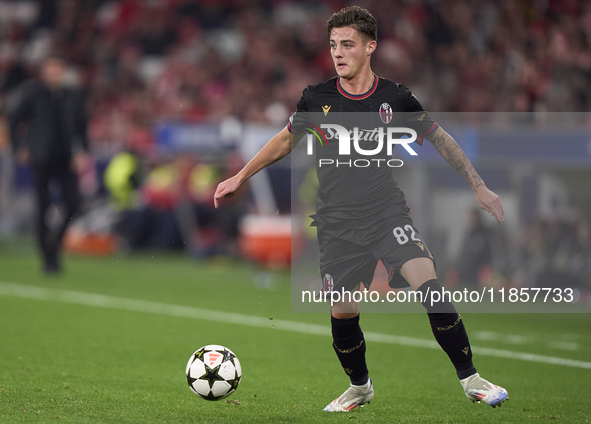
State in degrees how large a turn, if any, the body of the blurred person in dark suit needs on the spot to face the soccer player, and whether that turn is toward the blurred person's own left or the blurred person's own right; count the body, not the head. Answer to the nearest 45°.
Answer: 0° — they already face them

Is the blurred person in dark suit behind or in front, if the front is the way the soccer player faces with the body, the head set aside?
behind

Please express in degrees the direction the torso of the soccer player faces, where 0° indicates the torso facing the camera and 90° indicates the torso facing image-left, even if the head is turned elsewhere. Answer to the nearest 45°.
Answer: approximately 0°

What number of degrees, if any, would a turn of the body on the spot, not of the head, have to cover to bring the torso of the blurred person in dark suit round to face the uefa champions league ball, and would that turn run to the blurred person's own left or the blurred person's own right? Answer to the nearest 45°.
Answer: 0° — they already face it

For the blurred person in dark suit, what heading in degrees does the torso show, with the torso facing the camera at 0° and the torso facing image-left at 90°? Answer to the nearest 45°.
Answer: approximately 0°

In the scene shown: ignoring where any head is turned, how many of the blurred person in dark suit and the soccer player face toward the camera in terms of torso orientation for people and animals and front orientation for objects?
2

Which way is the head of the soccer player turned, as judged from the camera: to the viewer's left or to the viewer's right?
to the viewer's left
